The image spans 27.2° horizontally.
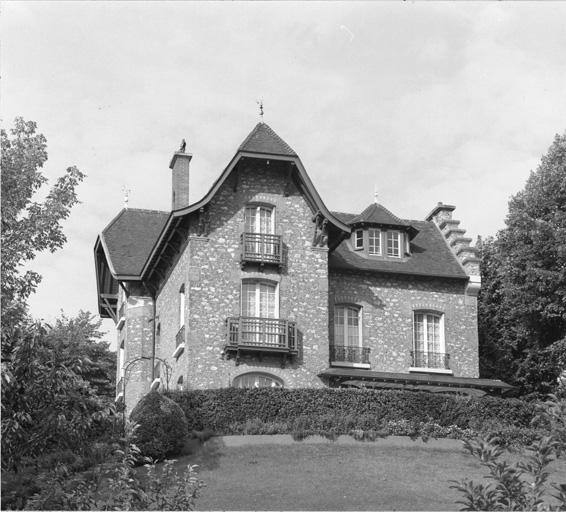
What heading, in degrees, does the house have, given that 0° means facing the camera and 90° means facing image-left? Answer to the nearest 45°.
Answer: approximately 0°

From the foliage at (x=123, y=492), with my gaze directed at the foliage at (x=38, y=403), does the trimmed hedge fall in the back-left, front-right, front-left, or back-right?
front-right

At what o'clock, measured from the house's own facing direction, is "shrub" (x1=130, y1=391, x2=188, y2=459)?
The shrub is roughly at 1 o'clock from the house.

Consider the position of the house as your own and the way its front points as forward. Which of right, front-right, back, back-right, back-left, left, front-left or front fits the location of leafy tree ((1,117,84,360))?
front-right

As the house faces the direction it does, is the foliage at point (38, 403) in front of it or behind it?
in front

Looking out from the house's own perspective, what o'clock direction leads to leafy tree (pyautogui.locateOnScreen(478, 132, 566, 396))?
The leafy tree is roughly at 8 o'clock from the house.

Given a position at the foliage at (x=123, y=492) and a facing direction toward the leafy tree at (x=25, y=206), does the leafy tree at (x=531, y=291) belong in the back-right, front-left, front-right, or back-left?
front-right

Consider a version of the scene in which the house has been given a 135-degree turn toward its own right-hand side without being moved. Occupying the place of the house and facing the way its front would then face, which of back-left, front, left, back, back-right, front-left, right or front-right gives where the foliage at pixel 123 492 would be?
back-left
